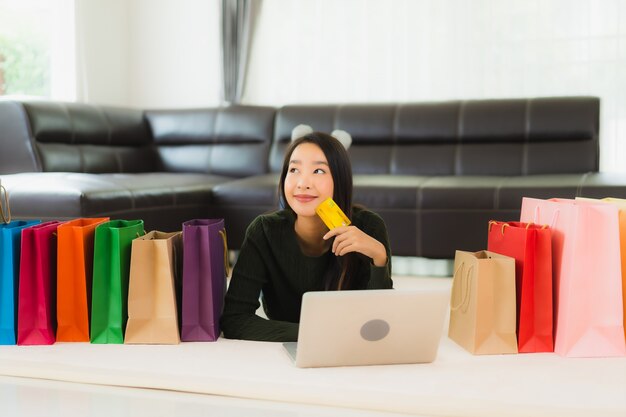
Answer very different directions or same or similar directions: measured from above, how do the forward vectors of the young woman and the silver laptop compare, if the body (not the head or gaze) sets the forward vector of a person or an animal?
very different directions

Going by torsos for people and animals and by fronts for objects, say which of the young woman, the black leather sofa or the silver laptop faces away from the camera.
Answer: the silver laptop

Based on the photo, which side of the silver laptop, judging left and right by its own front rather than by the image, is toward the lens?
back

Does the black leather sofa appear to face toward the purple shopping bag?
yes

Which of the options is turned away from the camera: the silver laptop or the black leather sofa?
the silver laptop

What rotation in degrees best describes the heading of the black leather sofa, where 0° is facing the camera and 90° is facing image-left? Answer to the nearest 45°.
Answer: approximately 0°
